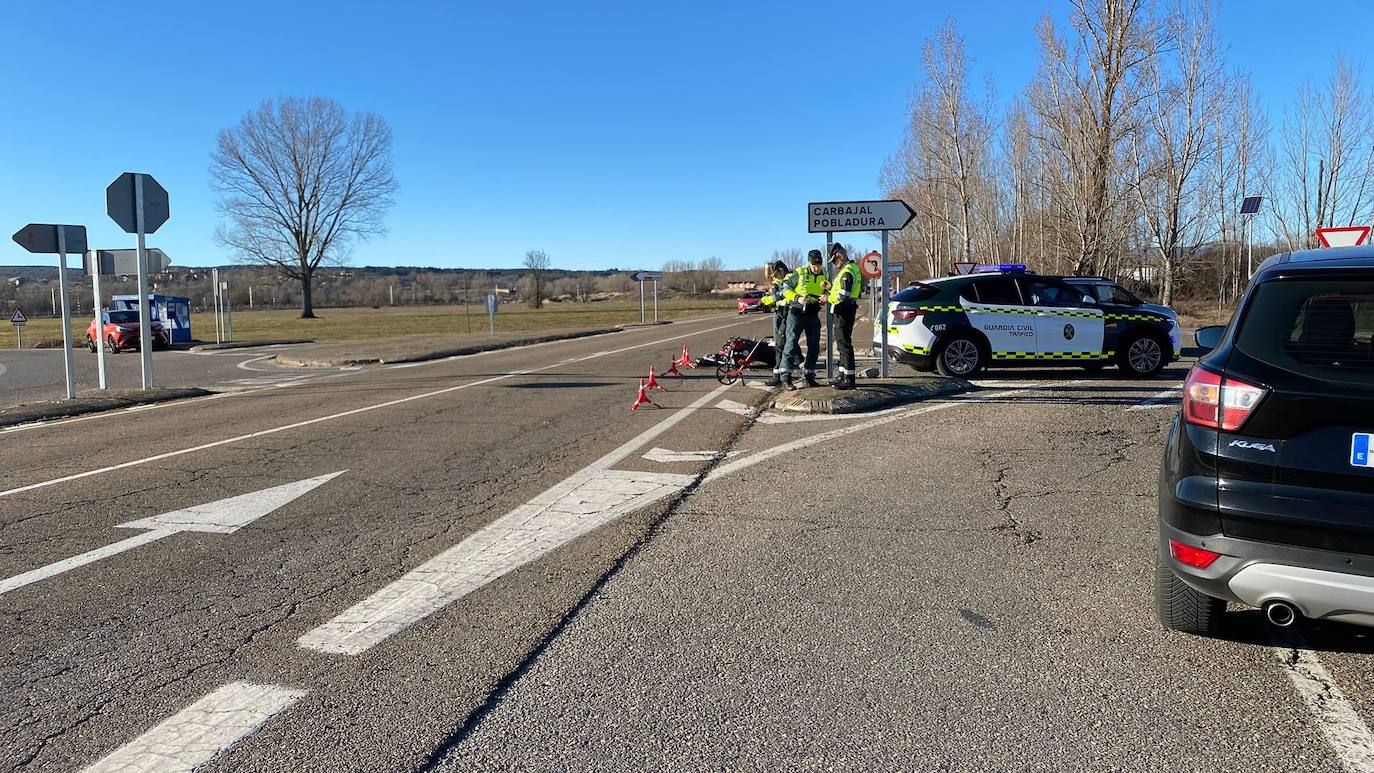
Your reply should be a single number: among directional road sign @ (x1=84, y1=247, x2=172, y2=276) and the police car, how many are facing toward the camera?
0

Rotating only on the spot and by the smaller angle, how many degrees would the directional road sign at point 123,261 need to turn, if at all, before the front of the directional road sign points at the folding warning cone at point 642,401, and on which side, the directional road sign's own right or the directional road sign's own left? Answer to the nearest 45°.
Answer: approximately 135° to the directional road sign's own right

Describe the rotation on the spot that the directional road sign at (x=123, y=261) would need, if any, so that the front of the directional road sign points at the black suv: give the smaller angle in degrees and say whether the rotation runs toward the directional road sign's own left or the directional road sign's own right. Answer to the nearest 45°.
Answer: approximately 180°

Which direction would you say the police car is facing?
to the viewer's right

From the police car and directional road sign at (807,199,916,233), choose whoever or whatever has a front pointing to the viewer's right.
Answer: the police car

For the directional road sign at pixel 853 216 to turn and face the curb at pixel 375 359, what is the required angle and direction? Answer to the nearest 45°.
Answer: approximately 135° to its right

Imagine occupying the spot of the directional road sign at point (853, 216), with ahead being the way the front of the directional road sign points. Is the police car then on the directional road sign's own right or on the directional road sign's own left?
on the directional road sign's own left

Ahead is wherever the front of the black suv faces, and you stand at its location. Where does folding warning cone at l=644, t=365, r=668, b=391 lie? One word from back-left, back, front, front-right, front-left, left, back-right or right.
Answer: front-left

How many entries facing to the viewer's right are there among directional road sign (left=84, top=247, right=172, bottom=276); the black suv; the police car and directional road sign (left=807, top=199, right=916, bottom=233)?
1

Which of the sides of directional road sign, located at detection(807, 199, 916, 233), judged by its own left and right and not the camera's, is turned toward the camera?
front

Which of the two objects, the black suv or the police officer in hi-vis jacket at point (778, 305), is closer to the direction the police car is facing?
the black suv

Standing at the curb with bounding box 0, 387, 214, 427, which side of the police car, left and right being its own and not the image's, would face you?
back

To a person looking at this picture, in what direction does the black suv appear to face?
facing away from the viewer

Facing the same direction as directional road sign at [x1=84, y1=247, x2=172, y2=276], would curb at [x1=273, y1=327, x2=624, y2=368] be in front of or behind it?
in front

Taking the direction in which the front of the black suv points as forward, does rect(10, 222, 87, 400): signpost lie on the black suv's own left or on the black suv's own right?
on the black suv's own left

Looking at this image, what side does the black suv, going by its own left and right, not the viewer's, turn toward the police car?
front

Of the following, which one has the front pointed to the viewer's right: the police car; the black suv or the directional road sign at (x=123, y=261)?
the police car

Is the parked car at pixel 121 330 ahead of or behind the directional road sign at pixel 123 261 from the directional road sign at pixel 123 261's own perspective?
ahead
